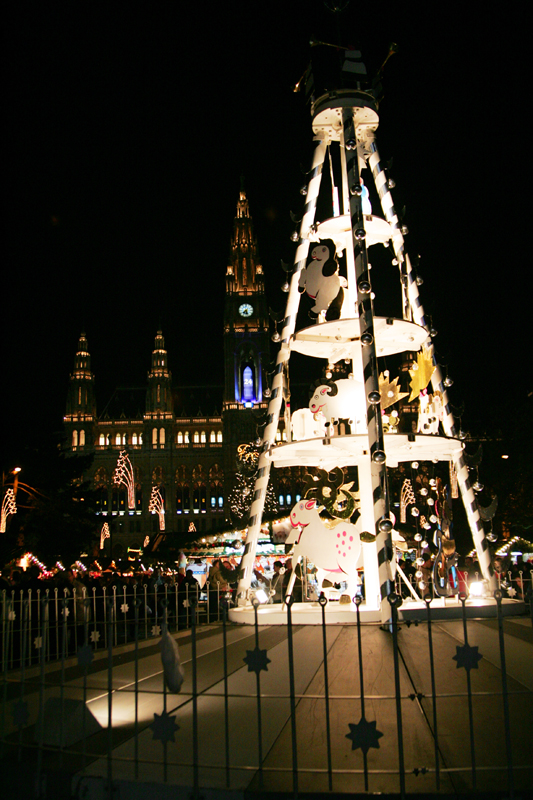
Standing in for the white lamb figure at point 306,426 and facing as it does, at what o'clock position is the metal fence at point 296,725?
The metal fence is roughly at 9 o'clock from the white lamb figure.

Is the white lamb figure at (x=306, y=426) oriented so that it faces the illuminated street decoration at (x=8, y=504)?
no

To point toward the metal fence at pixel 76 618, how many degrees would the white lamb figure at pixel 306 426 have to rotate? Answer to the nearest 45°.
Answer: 0° — it already faces it

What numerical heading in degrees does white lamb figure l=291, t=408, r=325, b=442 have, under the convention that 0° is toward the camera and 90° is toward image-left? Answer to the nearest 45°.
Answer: approximately 90°
